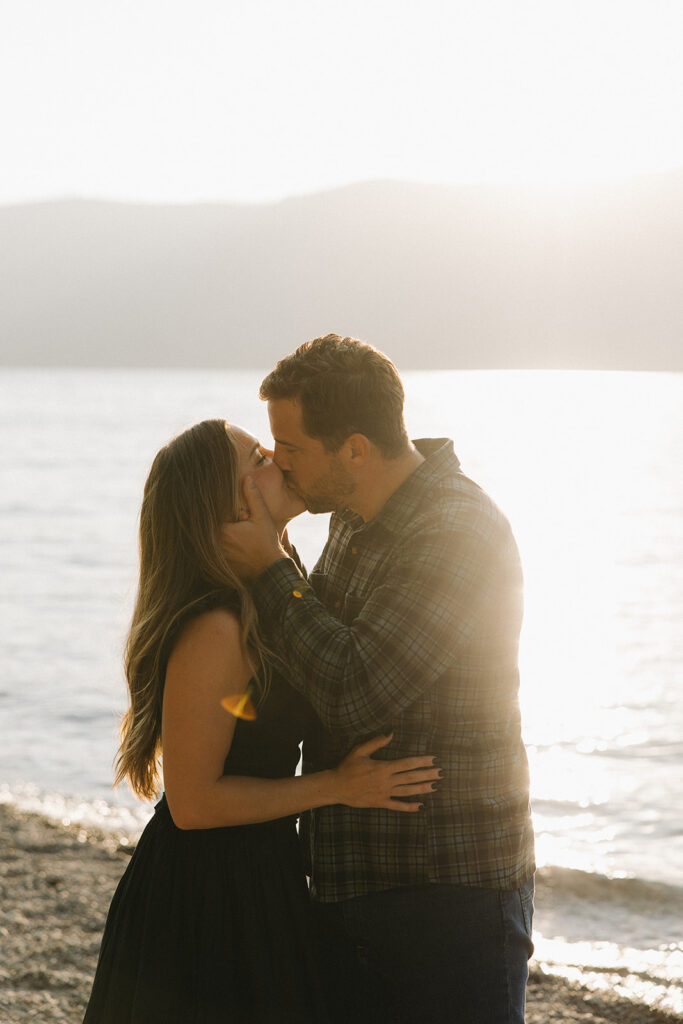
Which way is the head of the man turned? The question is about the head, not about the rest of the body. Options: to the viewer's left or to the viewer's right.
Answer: to the viewer's left

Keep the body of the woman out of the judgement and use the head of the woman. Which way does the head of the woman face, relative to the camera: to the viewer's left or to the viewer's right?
to the viewer's right

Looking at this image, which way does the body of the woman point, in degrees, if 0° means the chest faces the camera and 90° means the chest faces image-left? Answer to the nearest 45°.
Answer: approximately 270°
